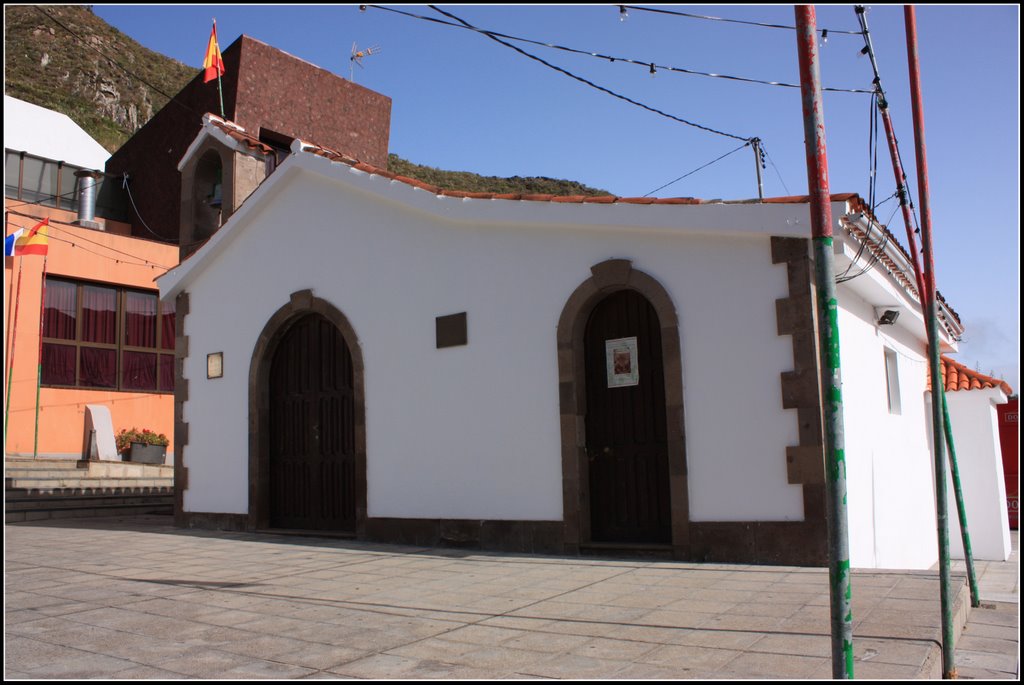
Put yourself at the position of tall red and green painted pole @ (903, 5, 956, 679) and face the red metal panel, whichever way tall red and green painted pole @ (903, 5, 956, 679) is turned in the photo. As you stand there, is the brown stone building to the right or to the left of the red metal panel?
left

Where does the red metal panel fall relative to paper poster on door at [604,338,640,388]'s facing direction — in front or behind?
behind

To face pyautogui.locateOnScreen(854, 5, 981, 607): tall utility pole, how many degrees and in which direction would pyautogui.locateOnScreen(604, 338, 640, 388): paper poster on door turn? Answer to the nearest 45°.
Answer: approximately 45° to its left

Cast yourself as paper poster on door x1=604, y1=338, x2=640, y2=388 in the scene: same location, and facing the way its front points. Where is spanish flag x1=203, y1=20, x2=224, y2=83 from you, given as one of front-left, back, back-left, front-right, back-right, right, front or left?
back-right

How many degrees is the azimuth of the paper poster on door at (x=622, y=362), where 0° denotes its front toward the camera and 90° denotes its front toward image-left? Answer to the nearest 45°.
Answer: approximately 0°

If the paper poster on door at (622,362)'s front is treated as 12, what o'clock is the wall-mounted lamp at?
The wall-mounted lamp is roughly at 8 o'clock from the paper poster on door.

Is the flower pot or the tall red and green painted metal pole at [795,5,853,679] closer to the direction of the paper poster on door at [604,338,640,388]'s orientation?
the tall red and green painted metal pole

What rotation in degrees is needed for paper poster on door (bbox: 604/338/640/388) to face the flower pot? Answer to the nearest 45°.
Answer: approximately 135° to its right

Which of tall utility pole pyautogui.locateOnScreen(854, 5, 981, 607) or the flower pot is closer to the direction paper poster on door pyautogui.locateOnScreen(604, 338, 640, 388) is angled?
the tall utility pole

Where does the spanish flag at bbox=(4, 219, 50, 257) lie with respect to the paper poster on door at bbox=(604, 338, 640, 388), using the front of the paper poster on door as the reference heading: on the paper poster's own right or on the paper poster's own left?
on the paper poster's own right

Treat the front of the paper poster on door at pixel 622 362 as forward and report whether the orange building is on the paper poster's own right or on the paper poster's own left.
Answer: on the paper poster's own right

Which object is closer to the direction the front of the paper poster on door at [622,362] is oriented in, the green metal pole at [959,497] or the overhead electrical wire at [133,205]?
the green metal pole

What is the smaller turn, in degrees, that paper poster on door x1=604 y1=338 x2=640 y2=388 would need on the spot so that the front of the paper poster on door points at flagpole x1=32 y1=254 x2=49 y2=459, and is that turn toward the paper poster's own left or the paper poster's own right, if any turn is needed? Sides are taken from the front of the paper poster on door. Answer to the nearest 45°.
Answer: approximately 135° to the paper poster's own right

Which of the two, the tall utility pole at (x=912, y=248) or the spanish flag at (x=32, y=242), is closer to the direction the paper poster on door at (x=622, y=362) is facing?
the tall utility pole
